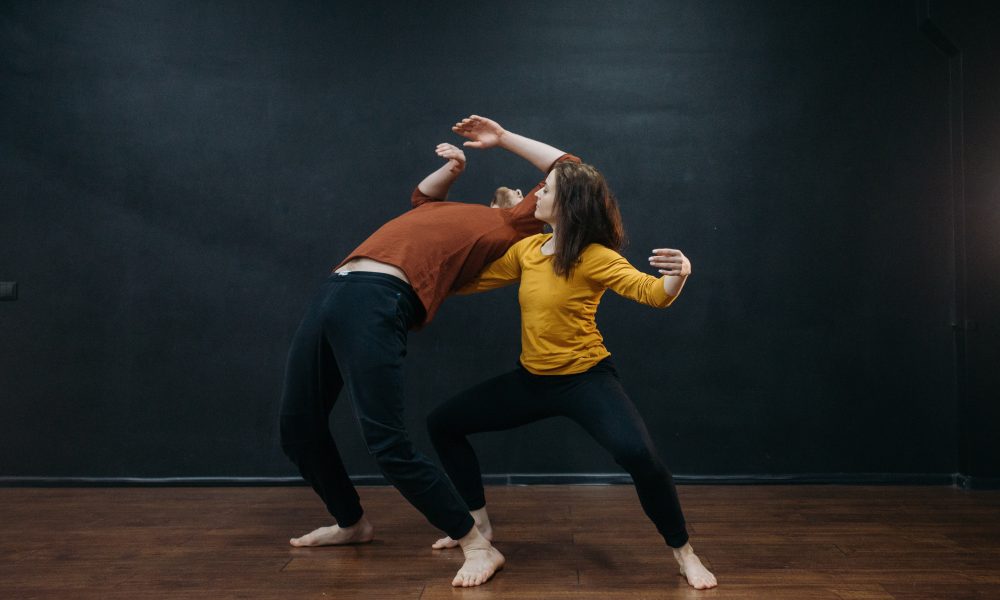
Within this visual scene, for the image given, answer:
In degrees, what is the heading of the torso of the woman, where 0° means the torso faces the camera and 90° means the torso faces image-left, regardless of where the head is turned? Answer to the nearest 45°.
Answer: approximately 45°
